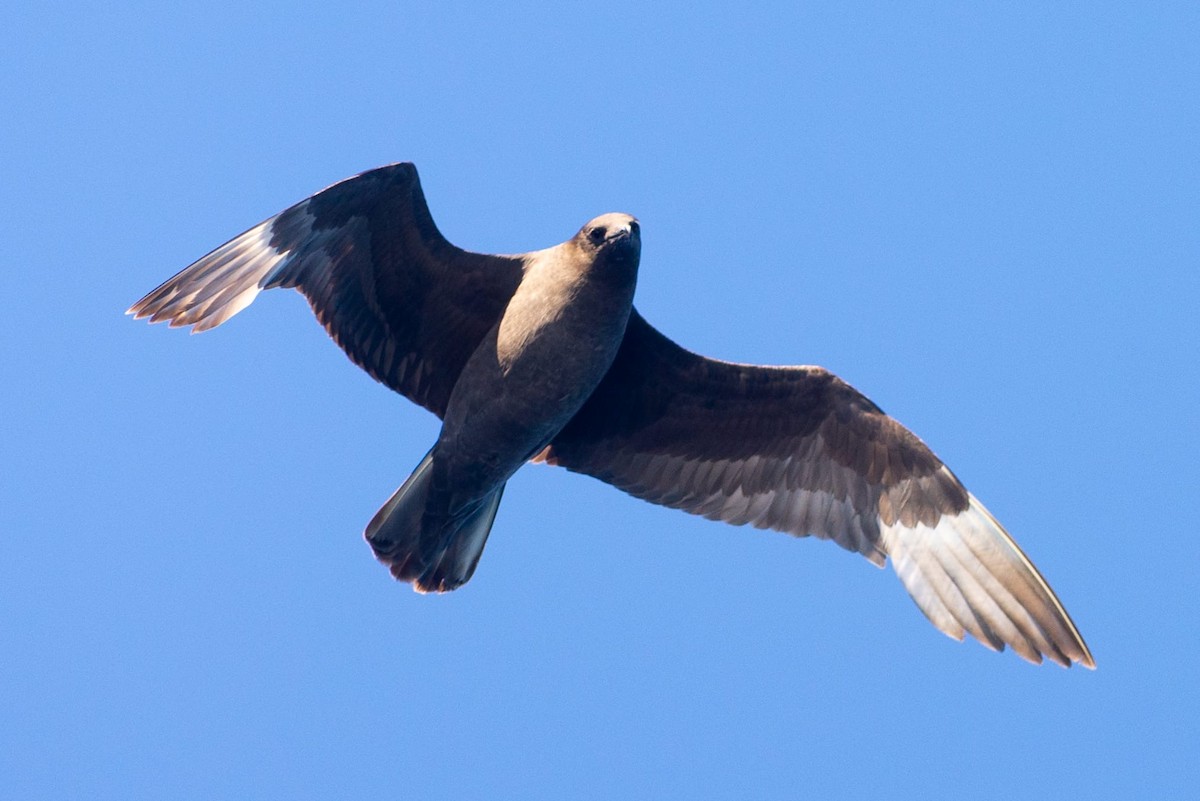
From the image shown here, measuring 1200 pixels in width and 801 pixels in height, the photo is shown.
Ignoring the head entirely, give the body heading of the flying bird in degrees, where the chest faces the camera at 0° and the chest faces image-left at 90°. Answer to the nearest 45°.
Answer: approximately 315°
